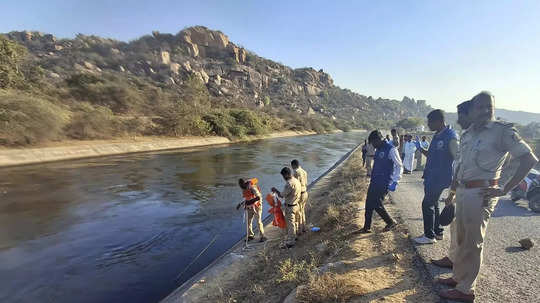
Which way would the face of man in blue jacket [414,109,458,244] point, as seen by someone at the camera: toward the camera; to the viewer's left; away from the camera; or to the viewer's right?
to the viewer's left

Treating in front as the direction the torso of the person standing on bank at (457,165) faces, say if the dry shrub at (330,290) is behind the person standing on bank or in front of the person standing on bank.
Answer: in front

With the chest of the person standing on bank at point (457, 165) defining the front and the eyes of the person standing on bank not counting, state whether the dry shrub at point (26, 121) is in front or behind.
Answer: in front

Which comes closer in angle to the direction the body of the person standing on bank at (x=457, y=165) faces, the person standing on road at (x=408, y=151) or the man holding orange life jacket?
the man holding orange life jacket

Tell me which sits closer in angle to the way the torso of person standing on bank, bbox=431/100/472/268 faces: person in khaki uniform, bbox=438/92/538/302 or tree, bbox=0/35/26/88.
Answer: the tree

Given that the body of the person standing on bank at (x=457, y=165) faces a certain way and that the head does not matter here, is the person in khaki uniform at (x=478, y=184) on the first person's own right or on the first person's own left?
on the first person's own left

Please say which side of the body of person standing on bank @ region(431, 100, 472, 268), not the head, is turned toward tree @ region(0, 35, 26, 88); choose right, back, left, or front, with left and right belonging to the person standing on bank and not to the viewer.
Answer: front

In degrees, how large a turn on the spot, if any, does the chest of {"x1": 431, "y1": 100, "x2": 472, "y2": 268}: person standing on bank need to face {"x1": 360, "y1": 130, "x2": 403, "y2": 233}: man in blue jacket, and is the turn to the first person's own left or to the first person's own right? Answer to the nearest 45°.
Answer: approximately 45° to the first person's own right

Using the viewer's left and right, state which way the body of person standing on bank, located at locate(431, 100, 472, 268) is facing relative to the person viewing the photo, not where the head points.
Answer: facing to the left of the viewer
